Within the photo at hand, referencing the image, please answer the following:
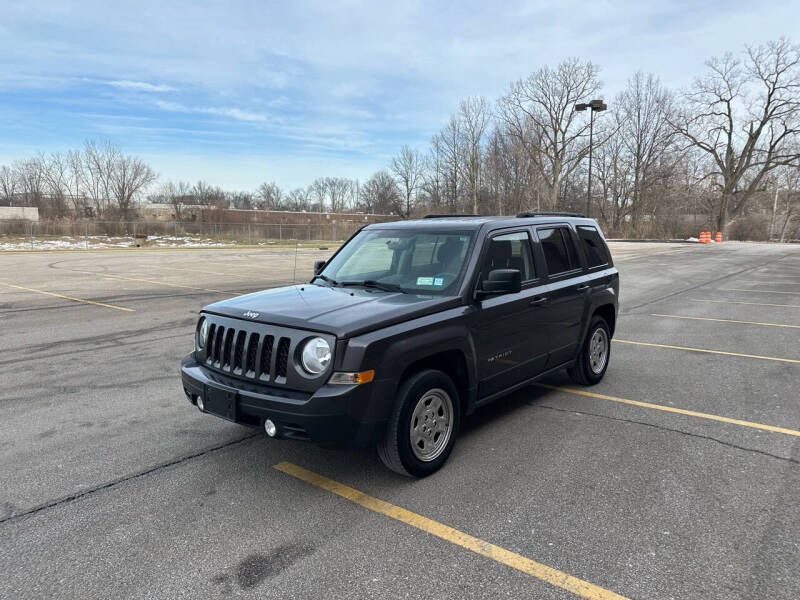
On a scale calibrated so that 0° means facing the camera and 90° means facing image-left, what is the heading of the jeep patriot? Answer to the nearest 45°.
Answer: approximately 45°
